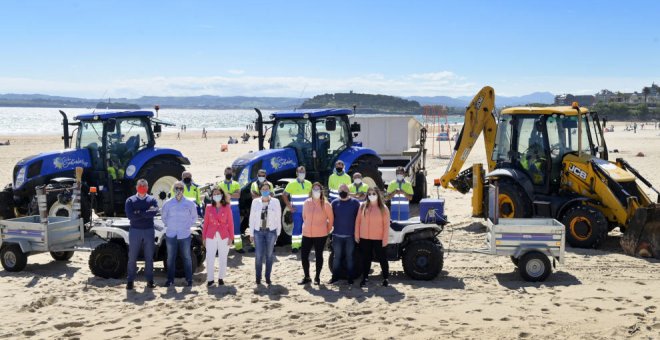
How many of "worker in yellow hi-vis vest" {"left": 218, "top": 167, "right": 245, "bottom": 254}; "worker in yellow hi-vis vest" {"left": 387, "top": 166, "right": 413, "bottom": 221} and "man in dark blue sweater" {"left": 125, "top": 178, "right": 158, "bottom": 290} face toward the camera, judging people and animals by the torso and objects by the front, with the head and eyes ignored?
3

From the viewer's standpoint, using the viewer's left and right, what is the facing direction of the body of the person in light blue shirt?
facing the viewer

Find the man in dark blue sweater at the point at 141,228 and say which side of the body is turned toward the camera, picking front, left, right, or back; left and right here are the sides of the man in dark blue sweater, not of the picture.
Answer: front

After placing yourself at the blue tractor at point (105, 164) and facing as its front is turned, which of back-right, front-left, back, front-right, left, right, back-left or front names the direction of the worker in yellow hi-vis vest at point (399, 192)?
left

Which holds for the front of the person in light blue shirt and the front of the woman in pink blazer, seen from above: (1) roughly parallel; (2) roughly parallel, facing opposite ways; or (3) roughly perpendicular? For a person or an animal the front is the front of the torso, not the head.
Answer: roughly parallel

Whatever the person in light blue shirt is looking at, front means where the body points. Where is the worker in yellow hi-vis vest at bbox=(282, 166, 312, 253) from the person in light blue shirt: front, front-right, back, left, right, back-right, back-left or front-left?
back-left

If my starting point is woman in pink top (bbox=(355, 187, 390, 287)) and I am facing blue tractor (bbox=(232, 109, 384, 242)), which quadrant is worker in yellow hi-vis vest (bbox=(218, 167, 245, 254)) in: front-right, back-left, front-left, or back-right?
front-left

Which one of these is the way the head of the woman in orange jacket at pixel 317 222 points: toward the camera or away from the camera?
toward the camera

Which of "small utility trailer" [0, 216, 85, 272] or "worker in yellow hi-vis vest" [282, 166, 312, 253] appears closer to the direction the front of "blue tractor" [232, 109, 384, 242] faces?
the small utility trailer

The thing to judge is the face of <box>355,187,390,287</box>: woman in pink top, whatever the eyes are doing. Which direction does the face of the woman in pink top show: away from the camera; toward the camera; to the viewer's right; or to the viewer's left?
toward the camera

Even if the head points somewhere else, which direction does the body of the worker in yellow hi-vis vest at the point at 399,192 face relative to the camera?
toward the camera

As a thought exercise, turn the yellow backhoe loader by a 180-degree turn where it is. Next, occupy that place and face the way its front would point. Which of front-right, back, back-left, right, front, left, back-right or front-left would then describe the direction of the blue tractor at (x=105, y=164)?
front-left

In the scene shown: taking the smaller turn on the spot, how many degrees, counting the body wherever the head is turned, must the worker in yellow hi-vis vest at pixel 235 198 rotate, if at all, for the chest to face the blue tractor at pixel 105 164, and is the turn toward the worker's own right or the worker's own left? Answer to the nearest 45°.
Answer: approximately 135° to the worker's own right

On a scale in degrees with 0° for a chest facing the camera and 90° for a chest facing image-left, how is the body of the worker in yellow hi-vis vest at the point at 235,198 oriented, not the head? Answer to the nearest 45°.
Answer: approximately 0°

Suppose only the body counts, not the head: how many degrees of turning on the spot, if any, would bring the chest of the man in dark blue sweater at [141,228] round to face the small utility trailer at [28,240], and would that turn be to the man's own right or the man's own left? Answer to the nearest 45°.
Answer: approximately 135° to the man's own right
